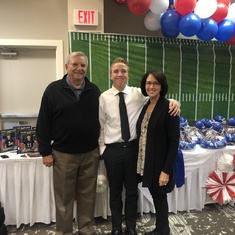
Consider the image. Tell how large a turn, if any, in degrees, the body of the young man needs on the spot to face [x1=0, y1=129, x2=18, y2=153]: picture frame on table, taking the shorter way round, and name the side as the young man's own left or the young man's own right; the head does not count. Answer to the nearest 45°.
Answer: approximately 90° to the young man's own right

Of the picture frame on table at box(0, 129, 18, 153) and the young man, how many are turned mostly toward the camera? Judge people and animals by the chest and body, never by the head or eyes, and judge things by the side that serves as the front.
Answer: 2

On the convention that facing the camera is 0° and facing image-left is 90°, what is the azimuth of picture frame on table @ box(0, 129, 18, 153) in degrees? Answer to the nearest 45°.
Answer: approximately 0°

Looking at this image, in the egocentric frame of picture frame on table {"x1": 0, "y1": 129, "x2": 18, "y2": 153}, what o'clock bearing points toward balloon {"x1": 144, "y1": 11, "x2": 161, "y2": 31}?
The balloon is roughly at 9 o'clock from the picture frame on table.

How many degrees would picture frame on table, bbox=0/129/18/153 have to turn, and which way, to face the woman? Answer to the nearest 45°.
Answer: approximately 45° to its left

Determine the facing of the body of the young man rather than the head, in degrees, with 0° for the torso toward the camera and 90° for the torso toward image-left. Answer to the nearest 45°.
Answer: approximately 0°

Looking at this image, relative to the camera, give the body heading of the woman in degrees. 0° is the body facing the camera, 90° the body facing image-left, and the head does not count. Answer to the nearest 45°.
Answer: approximately 45°

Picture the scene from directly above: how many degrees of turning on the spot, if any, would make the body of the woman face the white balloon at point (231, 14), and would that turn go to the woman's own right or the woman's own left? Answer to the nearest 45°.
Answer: approximately 180°
